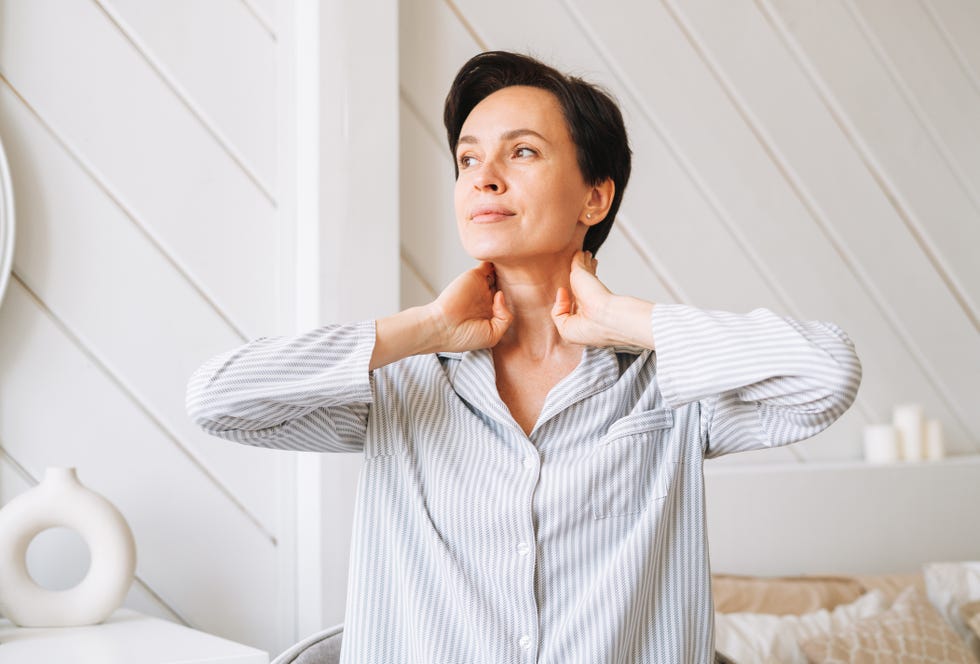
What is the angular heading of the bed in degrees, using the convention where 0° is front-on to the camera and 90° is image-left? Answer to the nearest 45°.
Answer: approximately 0°

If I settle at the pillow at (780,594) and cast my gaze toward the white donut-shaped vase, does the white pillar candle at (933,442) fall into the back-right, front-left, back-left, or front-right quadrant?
back-right

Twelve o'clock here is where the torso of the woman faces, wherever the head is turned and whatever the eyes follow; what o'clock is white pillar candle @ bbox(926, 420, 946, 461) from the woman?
The white pillar candle is roughly at 7 o'clock from the woman.

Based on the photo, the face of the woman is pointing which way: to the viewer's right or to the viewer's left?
to the viewer's left

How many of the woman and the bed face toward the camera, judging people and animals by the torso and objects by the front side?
2
